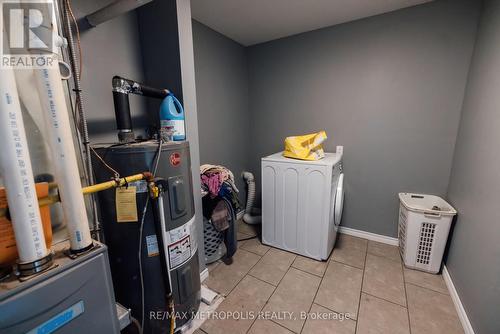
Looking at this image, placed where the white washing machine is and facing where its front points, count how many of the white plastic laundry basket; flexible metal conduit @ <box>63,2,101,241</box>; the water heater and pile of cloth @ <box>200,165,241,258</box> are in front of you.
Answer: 1

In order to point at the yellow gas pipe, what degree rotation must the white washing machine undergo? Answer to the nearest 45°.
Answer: approximately 135° to its right

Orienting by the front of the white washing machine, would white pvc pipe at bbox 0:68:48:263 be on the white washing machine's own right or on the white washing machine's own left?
on the white washing machine's own right

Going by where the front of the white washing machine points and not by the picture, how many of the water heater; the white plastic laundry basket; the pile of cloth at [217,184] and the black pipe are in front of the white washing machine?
1

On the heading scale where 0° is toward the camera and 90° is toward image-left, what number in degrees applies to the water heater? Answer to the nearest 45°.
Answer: approximately 315°

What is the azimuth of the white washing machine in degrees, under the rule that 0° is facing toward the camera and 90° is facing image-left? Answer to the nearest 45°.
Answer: approximately 270°

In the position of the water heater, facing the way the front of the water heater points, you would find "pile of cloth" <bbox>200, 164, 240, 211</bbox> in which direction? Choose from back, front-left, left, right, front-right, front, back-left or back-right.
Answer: left

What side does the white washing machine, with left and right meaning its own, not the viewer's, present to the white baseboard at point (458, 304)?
front

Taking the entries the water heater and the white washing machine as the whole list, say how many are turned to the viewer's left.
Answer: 0

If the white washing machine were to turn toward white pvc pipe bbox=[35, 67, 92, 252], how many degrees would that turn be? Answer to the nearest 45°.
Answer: approximately 135° to its right

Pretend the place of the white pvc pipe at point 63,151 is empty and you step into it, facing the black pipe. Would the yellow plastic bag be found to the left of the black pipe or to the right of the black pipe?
right
